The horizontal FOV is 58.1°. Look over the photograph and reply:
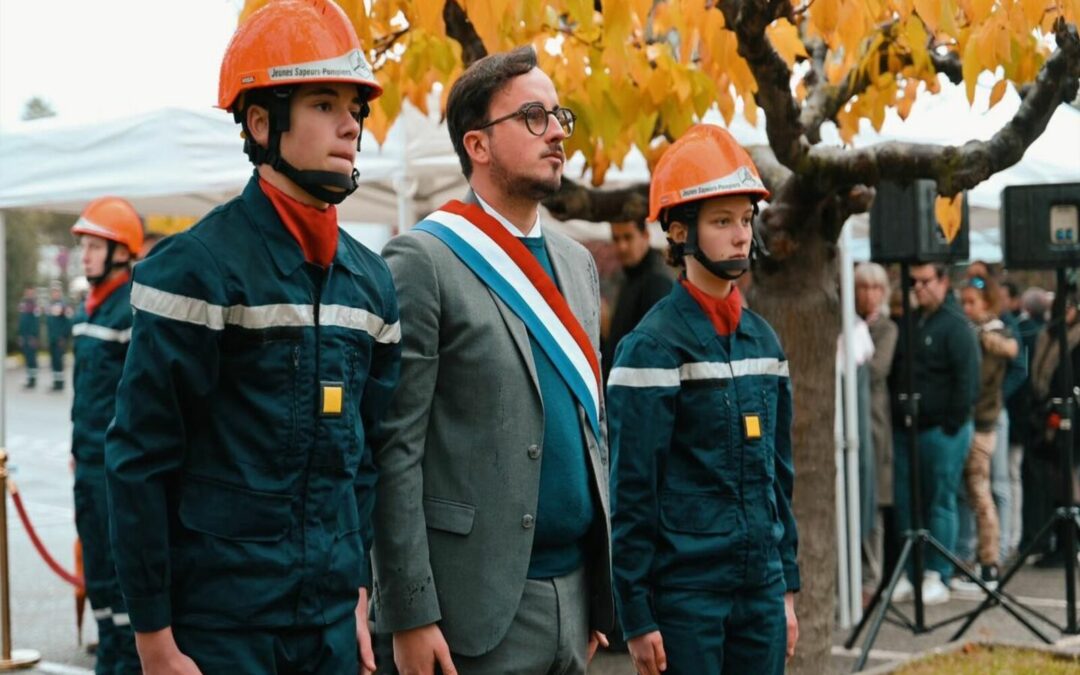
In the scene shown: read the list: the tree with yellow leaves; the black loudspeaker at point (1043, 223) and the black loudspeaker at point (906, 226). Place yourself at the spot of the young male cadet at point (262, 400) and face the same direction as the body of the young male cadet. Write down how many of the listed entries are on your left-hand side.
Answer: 3

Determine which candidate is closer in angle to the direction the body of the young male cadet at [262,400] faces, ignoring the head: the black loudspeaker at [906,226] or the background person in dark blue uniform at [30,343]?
the black loudspeaker

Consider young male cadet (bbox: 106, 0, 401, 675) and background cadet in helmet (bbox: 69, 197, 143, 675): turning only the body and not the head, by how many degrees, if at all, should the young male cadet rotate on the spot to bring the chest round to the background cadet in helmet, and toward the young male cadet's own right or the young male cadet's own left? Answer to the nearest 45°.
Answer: approximately 135° to the young male cadet's own left

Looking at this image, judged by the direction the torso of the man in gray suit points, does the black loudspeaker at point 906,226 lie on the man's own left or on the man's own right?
on the man's own left

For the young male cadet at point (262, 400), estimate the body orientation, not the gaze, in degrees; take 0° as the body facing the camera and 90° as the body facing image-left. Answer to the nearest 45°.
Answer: approximately 315°

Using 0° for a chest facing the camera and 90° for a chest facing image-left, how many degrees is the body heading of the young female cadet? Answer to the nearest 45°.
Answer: approximately 315°

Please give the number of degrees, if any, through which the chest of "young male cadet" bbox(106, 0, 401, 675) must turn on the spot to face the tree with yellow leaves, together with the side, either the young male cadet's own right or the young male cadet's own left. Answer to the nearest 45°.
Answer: approximately 90° to the young male cadet's own left

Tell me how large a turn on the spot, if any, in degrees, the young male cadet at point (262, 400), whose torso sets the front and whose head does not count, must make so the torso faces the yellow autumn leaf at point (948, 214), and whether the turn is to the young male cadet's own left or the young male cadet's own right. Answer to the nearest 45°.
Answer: approximately 90° to the young male cadet's own left

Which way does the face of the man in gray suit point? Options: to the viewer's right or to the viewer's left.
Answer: to the viewer's right
